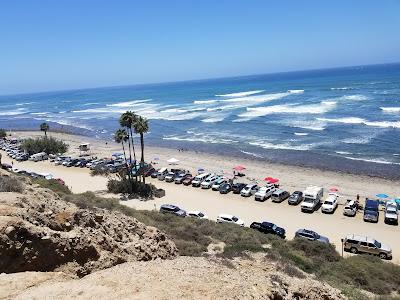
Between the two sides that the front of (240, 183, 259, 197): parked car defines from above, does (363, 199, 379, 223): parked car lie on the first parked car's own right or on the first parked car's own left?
on the first parked car's own left
